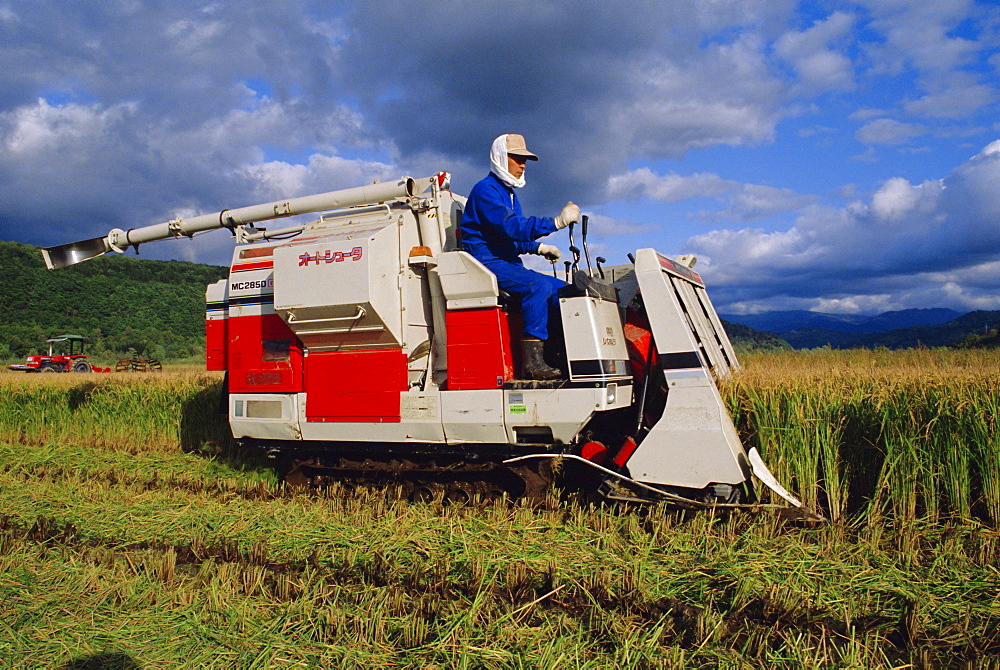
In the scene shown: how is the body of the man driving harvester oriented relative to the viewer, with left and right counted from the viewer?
facing to the right of the viewer

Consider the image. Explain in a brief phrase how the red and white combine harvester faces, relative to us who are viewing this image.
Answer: facing to the right of the viewer
